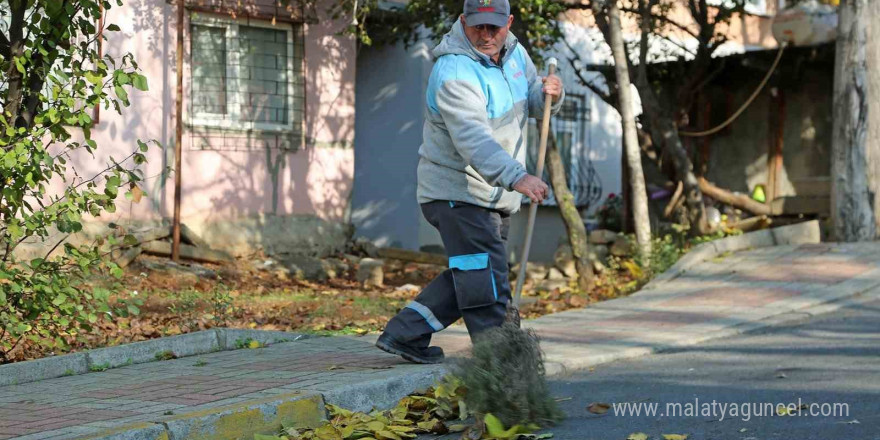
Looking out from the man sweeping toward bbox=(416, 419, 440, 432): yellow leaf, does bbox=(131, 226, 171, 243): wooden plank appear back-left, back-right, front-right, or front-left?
back-right

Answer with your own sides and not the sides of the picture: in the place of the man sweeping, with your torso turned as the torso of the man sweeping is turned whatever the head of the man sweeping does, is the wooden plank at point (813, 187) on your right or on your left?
on your left

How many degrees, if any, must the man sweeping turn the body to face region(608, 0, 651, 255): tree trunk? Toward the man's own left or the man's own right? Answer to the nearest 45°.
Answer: approximately 135° to the man's own left

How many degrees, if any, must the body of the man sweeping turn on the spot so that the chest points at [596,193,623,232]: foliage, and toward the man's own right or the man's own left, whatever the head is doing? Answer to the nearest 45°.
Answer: approximately 135° to the man's own left

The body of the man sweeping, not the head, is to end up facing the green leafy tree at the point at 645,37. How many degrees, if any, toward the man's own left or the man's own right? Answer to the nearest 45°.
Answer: approximately 135° to the man's own left

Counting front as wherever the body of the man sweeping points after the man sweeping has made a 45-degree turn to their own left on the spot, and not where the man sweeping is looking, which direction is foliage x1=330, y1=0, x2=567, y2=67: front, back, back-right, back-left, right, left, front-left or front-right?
left

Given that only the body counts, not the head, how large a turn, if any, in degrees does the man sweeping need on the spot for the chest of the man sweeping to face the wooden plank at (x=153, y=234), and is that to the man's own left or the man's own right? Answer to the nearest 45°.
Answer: approximately 180°

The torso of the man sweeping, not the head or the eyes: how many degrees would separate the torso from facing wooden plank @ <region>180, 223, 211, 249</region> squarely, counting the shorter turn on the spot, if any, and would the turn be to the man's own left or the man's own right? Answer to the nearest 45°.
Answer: approximately 180°

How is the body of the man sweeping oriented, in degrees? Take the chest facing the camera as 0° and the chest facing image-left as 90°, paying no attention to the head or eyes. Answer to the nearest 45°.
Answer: approximately 315°
